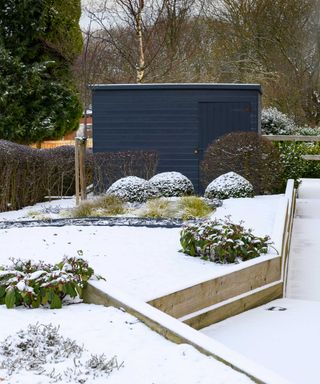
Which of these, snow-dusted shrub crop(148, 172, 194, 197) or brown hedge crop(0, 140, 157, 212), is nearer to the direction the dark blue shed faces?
the snow-dusted shrub

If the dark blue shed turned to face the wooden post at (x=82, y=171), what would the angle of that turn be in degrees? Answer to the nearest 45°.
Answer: approximately 45° to its right

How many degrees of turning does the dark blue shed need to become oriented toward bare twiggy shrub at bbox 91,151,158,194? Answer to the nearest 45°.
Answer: approximately 45° to its right

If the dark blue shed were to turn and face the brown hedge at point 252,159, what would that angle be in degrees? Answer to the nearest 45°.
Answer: approximately 45° to its left

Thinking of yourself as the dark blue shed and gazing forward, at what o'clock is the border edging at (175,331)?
The border edging is roughly at 12 o'clock from the dark blue shed.

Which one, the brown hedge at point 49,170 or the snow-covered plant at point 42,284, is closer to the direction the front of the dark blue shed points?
the snow-covered plant

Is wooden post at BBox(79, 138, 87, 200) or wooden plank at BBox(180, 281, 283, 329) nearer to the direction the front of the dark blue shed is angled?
the wooden plank

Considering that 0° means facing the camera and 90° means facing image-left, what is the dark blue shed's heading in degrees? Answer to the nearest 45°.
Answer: approximately 0°

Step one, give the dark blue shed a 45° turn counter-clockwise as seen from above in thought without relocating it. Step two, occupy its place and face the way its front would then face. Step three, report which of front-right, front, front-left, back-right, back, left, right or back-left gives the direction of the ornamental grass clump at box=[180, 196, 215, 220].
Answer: front-right

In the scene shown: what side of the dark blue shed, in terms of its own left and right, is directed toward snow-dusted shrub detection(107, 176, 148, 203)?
front

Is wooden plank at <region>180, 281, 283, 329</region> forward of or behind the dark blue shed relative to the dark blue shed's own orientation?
forward

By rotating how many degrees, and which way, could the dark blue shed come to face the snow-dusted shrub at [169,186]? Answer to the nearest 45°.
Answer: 0° — it already faces it

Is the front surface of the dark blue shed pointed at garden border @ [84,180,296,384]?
yes

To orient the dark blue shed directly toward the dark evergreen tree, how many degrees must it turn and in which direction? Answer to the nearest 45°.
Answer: approximately 135° to its right
